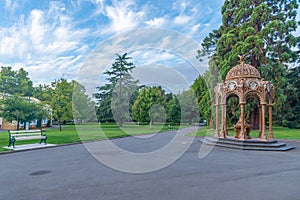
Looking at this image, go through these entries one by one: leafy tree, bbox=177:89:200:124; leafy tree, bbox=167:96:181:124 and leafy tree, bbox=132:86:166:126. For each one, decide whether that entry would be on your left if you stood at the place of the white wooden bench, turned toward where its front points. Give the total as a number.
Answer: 3

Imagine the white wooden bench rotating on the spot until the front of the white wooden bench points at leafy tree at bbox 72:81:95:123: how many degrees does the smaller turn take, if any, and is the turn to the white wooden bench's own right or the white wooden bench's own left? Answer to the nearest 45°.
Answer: approximately 135° to the white wooden bench's own left

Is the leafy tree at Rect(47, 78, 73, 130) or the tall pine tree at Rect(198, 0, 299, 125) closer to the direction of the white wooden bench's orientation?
the tall pine tree

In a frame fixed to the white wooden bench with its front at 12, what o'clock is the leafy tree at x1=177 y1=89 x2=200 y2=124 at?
The leafy tree is roughly at 9 o'clock from the white wooden bench.

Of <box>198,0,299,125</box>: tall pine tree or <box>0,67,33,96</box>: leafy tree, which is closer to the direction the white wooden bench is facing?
the tall pine tree

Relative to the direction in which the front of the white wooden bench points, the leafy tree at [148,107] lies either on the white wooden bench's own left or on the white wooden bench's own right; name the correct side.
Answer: on the white wooden bench's own left

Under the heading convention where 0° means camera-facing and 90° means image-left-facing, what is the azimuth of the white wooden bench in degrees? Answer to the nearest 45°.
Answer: approximately 315°

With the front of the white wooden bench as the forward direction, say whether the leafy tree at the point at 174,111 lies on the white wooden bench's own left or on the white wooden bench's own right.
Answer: on the white wooden bench's own left

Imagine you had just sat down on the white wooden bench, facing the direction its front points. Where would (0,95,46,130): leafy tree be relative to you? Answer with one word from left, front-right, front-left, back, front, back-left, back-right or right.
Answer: back-left
